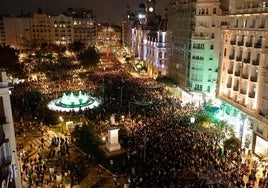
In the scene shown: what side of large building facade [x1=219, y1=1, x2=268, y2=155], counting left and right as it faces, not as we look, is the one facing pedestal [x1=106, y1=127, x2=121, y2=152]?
front

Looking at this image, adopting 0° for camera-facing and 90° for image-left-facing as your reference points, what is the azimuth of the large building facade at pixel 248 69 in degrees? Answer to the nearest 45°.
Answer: approximately 45°

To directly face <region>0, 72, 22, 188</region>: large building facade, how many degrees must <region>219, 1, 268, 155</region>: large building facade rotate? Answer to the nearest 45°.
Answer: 0° — it already faces it

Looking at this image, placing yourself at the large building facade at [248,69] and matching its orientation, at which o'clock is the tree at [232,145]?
The tree is roughly at 11 o'clock from the large building facade.
